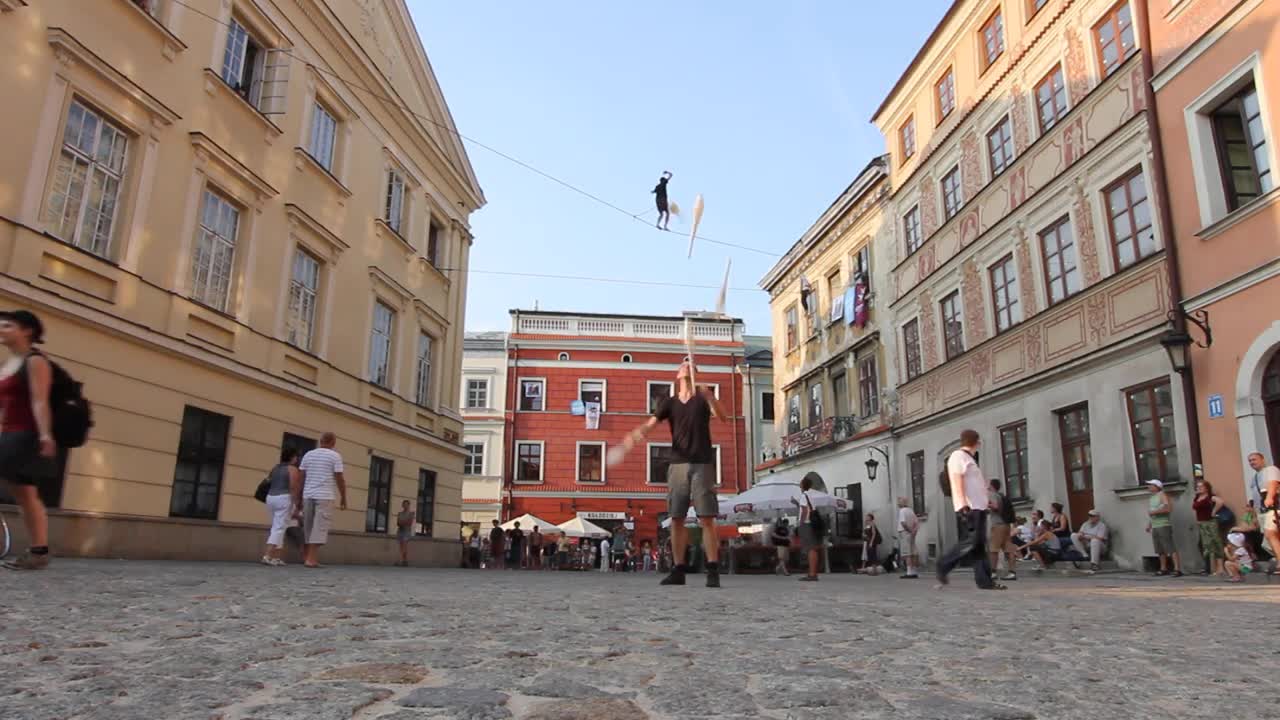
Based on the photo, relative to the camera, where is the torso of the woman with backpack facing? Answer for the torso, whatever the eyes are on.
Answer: to the viewer's left

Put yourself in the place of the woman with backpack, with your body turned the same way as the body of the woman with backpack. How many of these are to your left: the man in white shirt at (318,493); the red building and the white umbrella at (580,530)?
0

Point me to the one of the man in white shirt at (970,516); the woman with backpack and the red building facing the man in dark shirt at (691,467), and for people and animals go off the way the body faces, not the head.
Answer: the red building

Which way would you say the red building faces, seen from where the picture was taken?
facing the viewer

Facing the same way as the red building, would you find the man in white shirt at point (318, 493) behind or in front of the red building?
in front

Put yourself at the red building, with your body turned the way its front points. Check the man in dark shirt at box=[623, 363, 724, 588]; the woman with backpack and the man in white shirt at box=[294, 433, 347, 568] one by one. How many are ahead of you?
3

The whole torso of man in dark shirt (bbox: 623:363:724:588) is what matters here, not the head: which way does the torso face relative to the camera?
toward the camera
